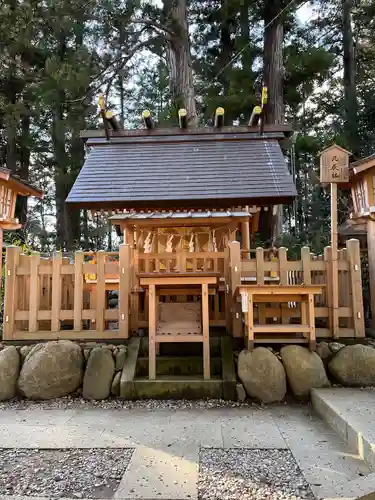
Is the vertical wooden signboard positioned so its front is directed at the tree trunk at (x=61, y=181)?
no

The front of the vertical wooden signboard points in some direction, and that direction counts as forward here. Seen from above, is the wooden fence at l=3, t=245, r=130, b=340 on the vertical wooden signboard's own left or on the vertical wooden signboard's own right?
on the vertical wooden signboard's own right

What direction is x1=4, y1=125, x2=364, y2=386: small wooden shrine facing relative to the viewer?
toward the camera

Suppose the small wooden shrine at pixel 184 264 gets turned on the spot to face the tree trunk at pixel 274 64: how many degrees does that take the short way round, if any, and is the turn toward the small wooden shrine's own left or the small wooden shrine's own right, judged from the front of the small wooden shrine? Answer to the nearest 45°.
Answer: approximately 135° to the small wooden shrine's own left

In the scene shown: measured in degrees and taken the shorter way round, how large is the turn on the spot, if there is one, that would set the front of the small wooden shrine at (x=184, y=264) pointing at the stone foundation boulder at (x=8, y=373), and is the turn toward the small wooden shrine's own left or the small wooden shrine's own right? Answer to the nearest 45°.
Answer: approximately 45° to the small wooden shrine's own right

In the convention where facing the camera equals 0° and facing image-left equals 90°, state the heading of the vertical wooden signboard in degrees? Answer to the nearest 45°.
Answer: approximately 0°

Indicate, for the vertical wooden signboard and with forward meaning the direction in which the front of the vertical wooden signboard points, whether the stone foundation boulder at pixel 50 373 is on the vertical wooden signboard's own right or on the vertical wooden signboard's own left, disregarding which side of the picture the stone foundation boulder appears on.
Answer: on the vertical wooden signboard's own right

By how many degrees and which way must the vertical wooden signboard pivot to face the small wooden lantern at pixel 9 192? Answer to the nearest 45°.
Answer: approximately 90° to its right

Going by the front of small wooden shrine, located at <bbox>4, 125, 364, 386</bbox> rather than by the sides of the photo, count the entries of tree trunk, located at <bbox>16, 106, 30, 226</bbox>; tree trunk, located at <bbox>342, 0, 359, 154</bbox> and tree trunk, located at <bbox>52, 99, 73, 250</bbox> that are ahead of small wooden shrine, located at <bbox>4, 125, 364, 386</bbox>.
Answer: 0

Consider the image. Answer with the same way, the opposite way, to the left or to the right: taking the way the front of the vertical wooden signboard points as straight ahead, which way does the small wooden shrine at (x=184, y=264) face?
the same way

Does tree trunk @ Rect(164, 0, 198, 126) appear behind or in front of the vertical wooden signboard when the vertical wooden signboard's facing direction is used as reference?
behind

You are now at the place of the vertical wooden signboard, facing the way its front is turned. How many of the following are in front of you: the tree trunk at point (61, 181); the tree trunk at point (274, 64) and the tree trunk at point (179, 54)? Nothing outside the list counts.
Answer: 0

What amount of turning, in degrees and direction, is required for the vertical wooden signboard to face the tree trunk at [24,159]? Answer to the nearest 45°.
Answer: approximately 135° to its right

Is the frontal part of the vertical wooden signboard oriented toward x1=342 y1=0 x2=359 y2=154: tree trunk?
no
